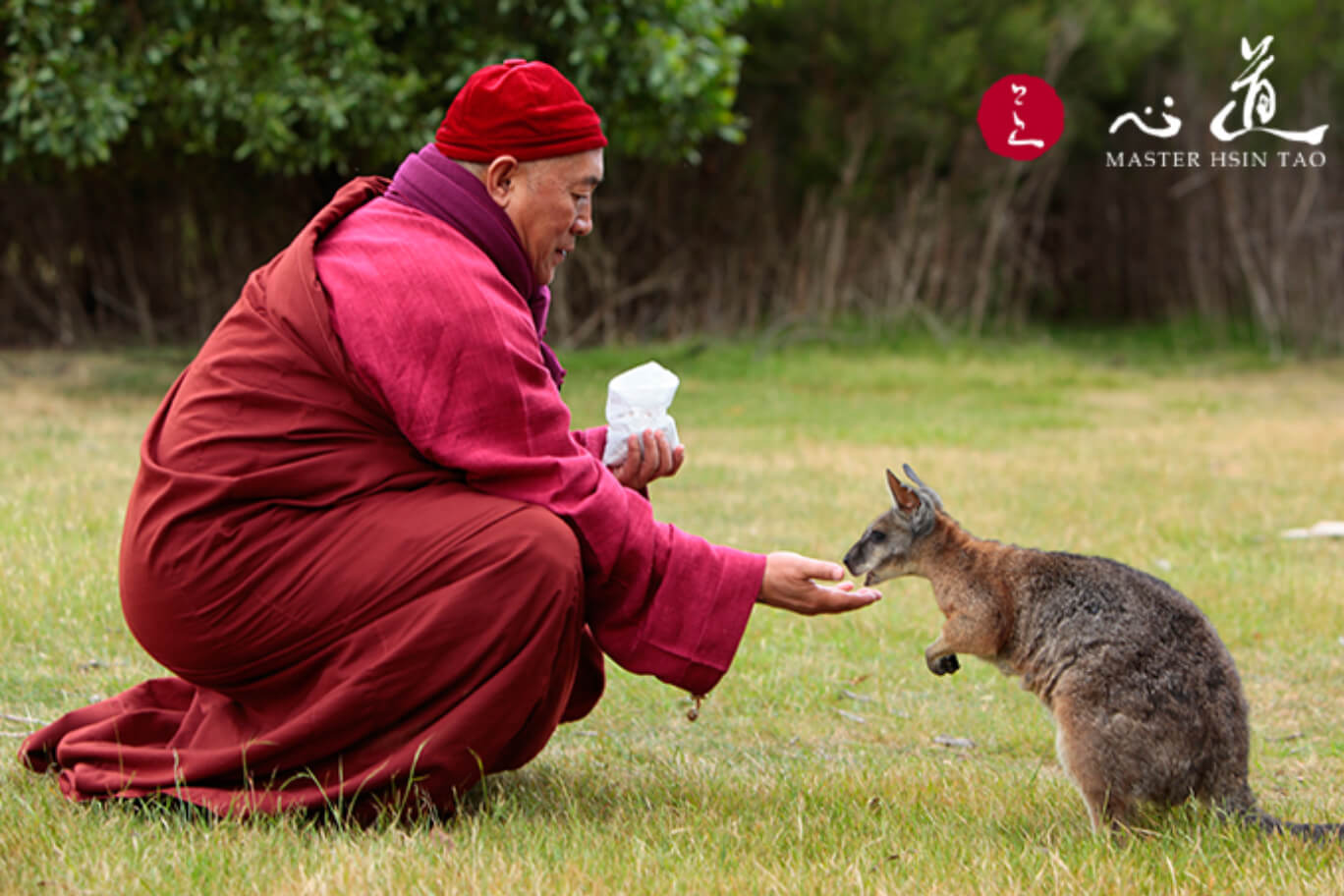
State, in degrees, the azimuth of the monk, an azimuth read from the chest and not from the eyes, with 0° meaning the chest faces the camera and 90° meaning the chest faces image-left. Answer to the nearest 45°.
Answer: approximately 270°

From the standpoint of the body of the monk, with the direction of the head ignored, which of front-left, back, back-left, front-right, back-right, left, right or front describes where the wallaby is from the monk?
front

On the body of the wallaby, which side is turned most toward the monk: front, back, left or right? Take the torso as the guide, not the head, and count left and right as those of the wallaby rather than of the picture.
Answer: front

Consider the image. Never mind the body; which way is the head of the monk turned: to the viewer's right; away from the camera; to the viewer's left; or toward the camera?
to the viewer's right

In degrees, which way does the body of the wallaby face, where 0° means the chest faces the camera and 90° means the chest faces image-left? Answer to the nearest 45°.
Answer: approximately 90°

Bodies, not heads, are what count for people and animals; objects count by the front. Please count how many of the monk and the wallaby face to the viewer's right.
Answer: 1

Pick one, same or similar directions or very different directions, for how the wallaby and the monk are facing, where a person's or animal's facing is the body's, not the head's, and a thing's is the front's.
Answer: very different directions
